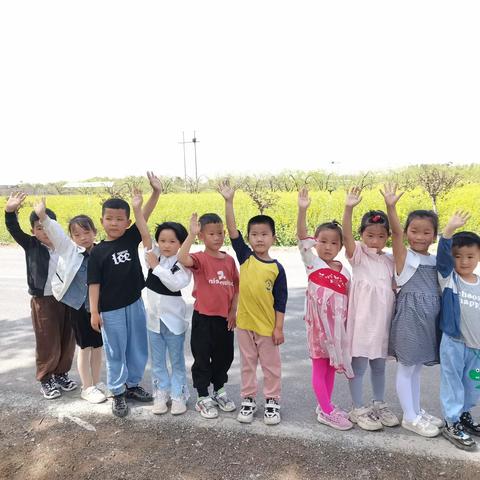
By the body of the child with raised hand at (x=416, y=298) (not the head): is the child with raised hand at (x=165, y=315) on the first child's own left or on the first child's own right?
on the first child's own right

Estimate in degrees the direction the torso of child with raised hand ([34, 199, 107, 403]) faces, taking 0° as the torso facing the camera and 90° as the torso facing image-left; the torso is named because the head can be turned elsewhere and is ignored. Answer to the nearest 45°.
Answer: approximately 315°

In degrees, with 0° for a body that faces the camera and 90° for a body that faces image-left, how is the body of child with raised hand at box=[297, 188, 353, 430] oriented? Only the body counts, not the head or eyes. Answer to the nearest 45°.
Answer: approximately 315°

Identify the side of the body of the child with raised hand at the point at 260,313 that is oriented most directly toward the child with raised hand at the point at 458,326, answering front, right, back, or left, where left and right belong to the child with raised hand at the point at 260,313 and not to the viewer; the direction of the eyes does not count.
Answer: left
